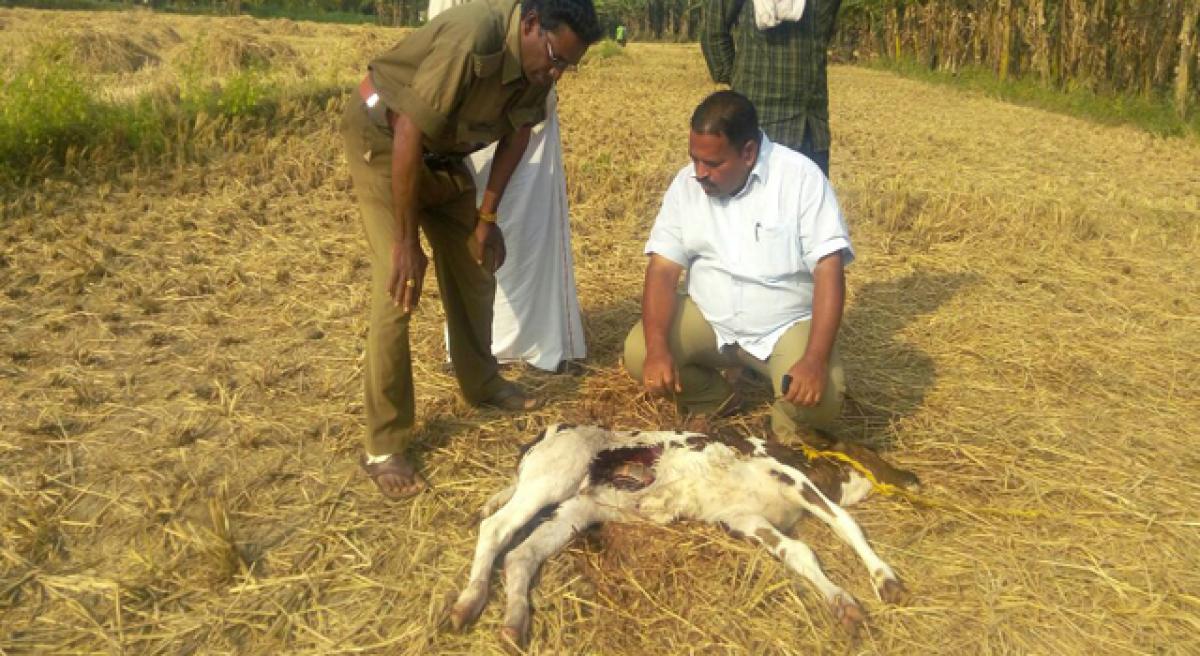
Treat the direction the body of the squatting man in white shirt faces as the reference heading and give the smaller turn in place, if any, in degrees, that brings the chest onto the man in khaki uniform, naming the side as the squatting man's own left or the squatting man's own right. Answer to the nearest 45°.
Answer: approximately 90° to the squatting man's own right

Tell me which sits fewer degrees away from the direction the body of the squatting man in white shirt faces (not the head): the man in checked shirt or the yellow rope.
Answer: the yellow rope

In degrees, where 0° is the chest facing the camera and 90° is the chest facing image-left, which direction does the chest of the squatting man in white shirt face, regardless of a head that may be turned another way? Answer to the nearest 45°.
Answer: approximately 0°

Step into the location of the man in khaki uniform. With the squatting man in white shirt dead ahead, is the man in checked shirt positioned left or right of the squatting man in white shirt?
left

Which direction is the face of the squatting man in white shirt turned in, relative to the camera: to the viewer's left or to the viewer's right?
to the viewer's left

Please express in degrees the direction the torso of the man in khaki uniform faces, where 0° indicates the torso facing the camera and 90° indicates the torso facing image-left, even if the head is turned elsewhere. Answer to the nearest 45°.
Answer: approximately 315°

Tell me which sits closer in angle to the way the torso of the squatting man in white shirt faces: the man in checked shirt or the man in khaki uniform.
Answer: the man in khaki uniform

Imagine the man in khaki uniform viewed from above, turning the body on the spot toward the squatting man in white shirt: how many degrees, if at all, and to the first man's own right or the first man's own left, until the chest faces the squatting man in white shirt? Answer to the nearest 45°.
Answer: approximately 45° to the first man's own left

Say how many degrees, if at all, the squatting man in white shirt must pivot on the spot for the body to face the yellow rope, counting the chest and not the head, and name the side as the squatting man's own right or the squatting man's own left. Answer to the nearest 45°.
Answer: approximately 45° to the squatting man's own left

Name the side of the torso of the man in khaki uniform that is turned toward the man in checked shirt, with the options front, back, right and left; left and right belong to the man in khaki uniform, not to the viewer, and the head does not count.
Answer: left

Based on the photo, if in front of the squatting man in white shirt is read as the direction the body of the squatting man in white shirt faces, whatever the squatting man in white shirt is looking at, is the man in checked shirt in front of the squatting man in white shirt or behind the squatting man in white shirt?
behind
